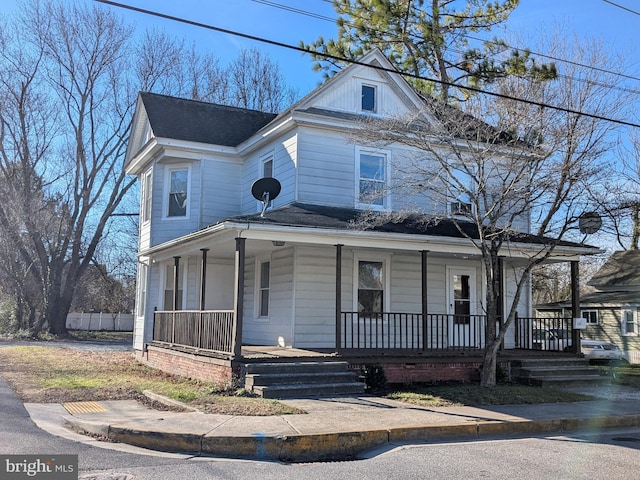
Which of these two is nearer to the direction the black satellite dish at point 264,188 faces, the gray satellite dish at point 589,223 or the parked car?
the parked car
